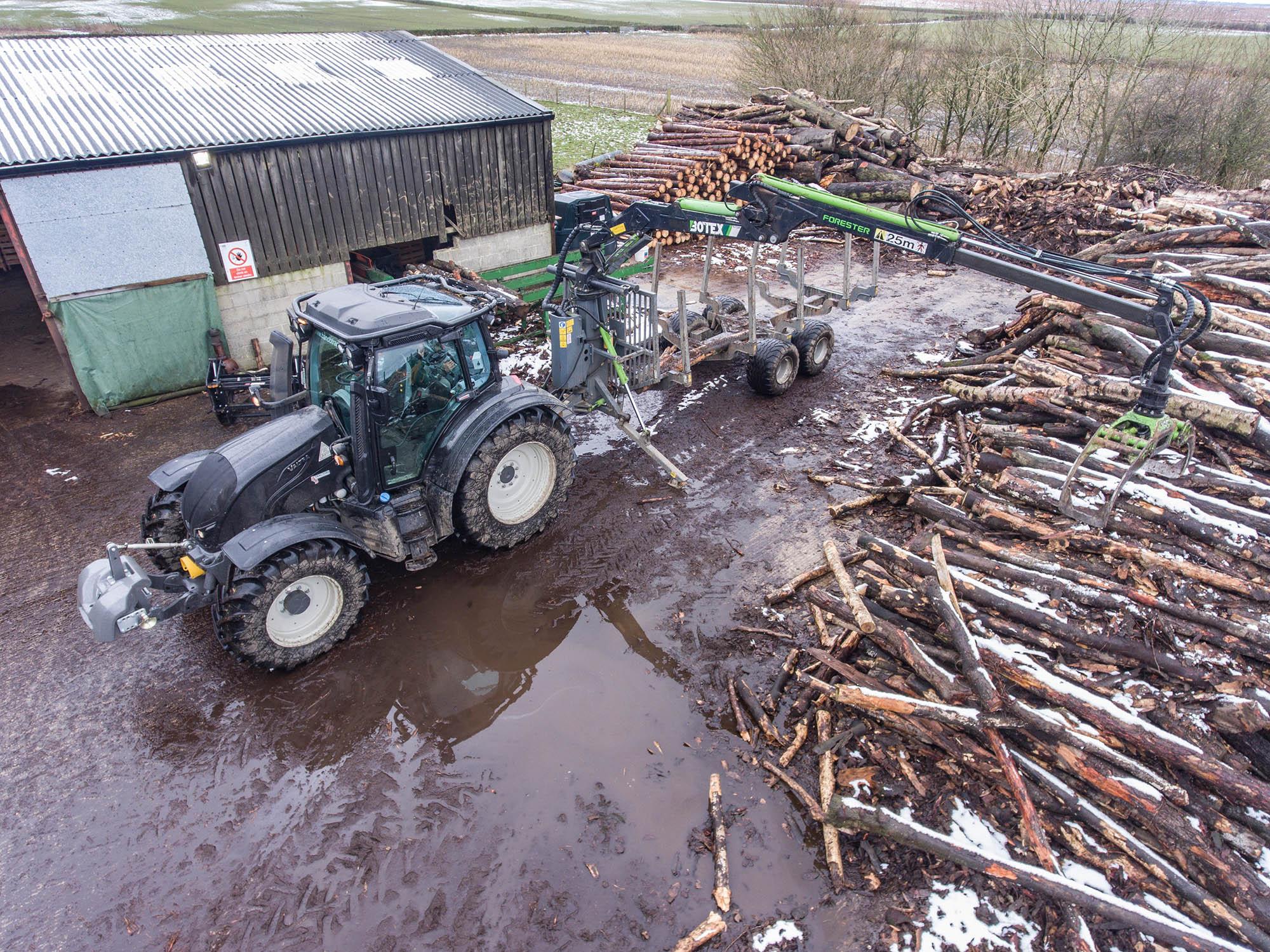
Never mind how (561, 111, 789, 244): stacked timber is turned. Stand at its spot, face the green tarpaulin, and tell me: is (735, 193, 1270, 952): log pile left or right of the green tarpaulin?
left

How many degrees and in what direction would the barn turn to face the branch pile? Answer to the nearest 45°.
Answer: approximately 45° to its left

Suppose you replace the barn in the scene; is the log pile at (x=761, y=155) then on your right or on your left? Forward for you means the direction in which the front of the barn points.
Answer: on your left

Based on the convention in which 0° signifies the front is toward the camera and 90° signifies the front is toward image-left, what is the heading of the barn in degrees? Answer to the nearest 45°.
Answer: approximately 315°

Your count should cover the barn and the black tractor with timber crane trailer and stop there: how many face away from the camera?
0

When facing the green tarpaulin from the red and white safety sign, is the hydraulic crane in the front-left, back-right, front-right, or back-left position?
back-left

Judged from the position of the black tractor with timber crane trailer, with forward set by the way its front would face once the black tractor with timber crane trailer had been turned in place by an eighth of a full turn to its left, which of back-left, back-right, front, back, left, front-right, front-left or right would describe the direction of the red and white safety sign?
back-right

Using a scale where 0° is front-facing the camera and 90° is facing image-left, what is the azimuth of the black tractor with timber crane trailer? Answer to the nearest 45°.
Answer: approximately 45°

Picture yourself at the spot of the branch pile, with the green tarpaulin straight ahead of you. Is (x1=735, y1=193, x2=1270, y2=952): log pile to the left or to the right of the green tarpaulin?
left

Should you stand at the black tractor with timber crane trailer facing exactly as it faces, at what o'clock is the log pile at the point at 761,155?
The log pile is roughly at 5 o'clock from the black tractor with timber crane trailer.
